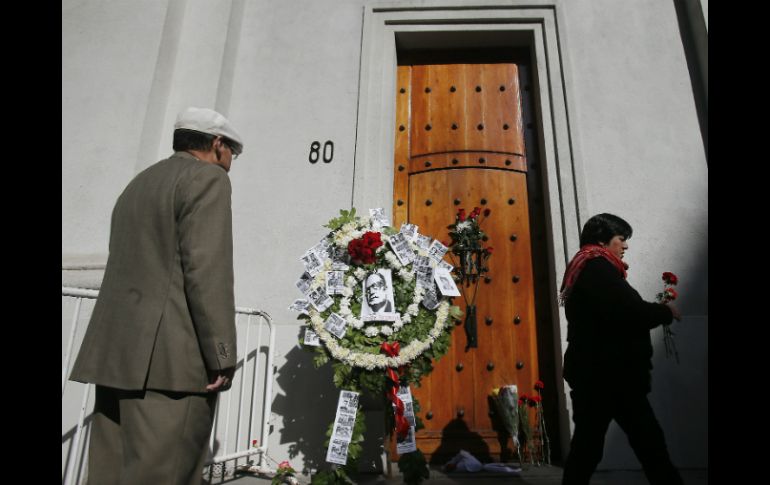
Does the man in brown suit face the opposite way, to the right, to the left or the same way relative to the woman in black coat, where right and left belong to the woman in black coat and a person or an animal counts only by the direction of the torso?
to the left

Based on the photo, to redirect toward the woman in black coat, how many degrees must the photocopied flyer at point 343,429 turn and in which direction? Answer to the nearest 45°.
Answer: approximately 45° to its left

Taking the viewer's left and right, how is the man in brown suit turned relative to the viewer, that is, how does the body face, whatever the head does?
facing away from the viewer and to the right of the viewer

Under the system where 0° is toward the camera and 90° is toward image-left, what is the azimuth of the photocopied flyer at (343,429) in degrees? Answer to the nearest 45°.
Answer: approximately 0°

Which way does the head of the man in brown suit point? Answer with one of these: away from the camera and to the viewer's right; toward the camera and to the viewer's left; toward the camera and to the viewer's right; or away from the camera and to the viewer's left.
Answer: away from the camera and to the viewer's right

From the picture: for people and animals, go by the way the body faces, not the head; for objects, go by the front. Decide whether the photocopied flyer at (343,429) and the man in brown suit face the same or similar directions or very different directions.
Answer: very different directions

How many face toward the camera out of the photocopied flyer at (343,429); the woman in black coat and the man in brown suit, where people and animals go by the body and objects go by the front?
1

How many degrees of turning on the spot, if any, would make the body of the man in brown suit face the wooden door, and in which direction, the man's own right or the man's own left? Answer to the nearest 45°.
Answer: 0° — they already face it

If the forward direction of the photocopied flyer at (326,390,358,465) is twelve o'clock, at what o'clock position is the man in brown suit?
The man in brown suit is roughly at 1 o'clock from the photocopied flyer.

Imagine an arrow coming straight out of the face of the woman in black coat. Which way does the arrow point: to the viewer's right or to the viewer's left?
to the viewer's right

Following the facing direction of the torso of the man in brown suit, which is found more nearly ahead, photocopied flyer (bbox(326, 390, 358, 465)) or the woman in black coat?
the photocopied flyer

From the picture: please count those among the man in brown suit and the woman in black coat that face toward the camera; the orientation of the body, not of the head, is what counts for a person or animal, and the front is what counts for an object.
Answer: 0

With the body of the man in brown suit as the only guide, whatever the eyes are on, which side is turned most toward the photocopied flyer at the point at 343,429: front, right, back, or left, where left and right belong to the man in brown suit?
front

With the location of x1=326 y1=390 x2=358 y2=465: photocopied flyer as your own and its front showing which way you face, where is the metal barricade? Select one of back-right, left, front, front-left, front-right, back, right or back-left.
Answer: back-right

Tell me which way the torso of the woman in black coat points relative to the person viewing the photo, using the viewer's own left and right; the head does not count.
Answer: facing to the right of the viewer
